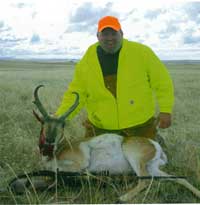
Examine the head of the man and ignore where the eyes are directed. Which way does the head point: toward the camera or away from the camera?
toward the camera

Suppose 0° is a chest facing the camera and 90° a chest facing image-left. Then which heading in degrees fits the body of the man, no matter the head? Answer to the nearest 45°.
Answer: approximately 0°
